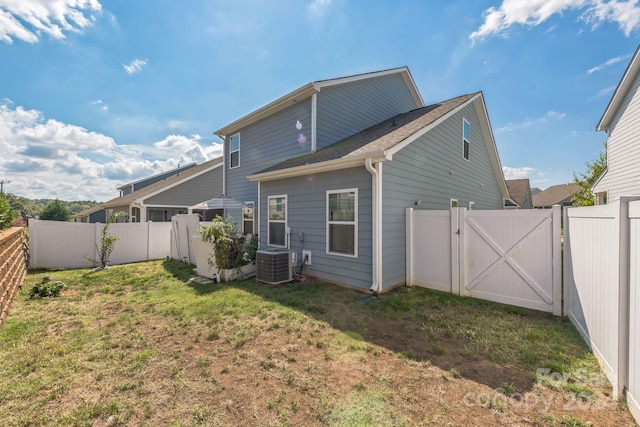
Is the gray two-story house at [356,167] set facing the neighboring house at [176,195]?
no

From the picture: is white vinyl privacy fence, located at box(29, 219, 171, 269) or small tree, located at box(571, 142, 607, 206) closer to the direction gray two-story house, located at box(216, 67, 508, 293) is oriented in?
the small tree

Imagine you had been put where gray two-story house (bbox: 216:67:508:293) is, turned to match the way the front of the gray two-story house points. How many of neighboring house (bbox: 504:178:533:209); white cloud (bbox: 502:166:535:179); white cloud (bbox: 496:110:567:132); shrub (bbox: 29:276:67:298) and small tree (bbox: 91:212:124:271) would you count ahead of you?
3

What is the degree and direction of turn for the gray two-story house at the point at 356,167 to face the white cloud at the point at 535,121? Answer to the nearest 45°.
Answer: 0° — it already faces it

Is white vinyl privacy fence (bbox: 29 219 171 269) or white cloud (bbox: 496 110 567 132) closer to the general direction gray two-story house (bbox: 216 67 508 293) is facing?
the white cloud

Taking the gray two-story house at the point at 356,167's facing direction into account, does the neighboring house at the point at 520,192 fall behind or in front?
in front

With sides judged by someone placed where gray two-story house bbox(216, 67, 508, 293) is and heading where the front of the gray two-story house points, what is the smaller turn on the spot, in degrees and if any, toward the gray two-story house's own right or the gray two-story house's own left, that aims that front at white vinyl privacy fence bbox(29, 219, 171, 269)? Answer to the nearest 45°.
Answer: approximately 135° to the gray two-story house's own left

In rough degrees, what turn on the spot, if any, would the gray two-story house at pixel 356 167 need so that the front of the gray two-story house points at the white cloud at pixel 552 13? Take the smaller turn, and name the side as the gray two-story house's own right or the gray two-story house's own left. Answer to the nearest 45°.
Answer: approximately 45° to the gray two-story house's own right

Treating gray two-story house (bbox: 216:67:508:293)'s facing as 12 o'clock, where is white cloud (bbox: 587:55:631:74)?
The white cloud is roughly at 1 o'clock from the gray two-story house.

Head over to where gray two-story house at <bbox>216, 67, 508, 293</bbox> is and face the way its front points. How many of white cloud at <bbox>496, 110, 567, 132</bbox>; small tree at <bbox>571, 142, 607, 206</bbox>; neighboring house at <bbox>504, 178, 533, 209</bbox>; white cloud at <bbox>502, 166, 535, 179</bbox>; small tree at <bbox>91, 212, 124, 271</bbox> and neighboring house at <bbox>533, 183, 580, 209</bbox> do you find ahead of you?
5

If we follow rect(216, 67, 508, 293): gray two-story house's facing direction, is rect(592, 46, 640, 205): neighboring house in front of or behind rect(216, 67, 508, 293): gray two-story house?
in front

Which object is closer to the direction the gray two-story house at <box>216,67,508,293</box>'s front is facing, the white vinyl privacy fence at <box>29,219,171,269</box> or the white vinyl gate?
the white vinyl gate

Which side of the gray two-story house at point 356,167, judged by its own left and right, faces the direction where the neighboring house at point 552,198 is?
front

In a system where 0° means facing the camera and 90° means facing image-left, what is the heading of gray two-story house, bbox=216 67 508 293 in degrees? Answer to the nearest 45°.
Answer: approximately 225°

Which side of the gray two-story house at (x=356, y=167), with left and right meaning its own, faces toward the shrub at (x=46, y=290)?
back
